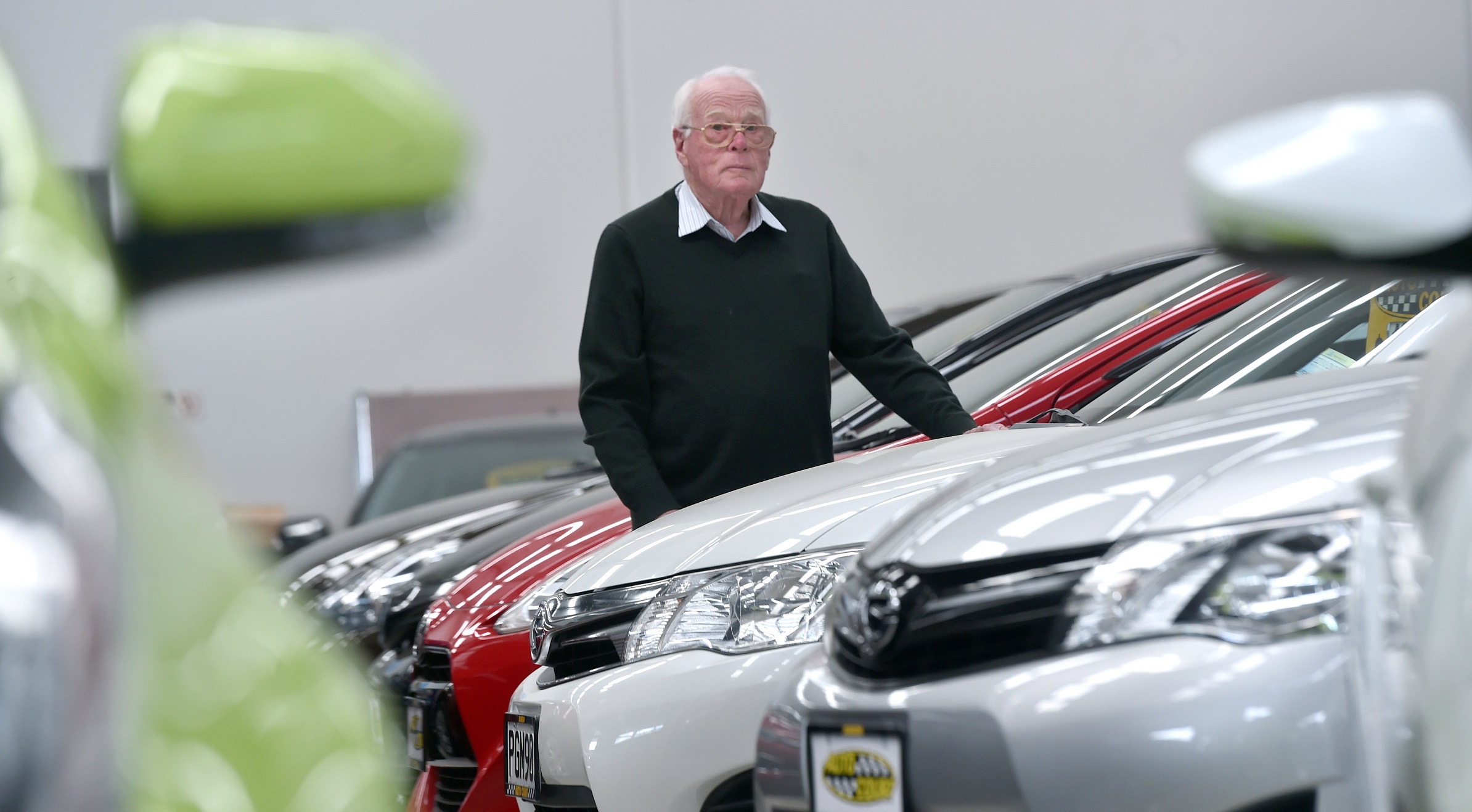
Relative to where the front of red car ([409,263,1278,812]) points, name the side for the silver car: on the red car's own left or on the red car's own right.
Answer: on the red car's own left

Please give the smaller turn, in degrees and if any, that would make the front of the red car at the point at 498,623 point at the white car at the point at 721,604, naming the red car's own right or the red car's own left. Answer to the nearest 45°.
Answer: approximately 90° to the red car's own left

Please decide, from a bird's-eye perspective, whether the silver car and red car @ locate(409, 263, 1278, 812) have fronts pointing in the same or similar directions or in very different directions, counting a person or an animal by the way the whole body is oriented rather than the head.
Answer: same or similar directions

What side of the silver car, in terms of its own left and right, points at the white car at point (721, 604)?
right

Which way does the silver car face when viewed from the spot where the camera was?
facing the viewer and to the left of the viewer

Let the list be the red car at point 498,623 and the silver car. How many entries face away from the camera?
0

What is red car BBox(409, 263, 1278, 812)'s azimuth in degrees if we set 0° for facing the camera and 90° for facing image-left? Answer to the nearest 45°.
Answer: approximately 45°

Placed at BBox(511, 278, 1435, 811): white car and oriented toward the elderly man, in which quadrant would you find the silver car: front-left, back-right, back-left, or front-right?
back-right
